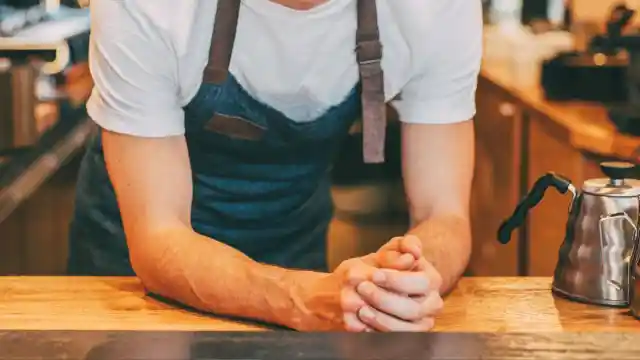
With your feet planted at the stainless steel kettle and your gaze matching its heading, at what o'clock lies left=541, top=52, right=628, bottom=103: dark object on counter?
The dark object on counter is roughly at 9 o'clock from the stainless steel kettle.

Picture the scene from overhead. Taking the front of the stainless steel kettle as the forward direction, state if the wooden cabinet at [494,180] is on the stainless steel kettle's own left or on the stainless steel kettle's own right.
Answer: on the stainless steel kettle's own left

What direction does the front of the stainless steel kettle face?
to the viewer's right

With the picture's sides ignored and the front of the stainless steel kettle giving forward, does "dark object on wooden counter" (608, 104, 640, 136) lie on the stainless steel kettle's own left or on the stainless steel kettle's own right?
on the stainless steel kettle's own left

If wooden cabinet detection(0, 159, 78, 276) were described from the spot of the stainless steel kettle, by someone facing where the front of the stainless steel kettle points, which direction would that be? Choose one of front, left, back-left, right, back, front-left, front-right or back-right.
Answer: back-left
